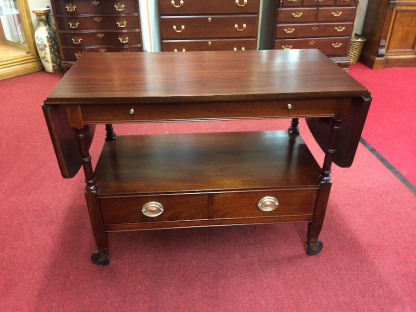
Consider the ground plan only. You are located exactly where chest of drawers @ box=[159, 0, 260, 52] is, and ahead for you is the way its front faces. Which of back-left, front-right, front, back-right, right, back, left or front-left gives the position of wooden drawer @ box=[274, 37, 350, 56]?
left

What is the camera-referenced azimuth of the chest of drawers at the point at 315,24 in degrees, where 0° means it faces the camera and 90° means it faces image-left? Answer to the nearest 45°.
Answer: approximately 0°

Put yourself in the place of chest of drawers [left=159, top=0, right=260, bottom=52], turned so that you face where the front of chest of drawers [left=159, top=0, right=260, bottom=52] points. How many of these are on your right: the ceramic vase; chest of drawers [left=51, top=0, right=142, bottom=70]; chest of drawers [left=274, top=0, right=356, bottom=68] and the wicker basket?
2

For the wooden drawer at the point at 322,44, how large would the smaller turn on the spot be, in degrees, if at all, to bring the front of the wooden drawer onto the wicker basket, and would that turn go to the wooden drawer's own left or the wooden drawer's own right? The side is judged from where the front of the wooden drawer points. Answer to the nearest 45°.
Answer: approximately 135° to the wooden drawer's own left

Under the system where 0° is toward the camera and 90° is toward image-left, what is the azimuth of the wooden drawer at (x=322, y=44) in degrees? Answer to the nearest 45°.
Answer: approximately 0°

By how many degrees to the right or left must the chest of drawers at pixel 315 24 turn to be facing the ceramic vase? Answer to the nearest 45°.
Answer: approximately 90° to its right

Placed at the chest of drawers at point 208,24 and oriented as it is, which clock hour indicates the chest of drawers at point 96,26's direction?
the chest of drawers at point 96,26 is roughly at 3 o'clock from the chest of drawers at point 208,24.

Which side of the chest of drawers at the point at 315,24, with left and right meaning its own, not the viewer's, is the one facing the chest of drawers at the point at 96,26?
right

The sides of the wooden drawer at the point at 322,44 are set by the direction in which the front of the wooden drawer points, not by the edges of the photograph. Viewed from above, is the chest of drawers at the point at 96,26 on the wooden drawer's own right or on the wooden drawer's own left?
on the wooden drawer's own right
